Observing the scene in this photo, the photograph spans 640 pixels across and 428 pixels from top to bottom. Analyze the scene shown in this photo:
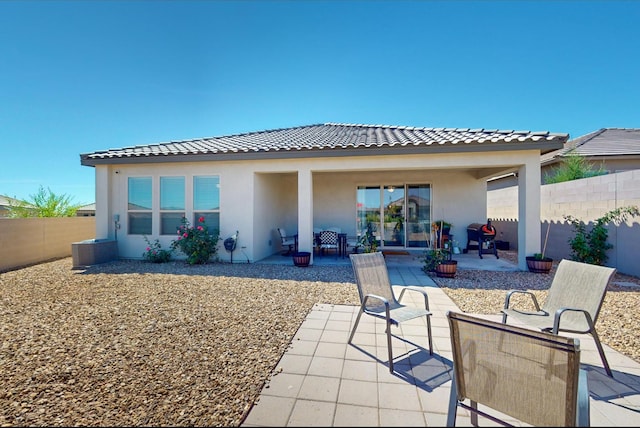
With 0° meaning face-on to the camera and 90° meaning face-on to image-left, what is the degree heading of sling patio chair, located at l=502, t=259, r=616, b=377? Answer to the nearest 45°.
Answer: approximately 45°

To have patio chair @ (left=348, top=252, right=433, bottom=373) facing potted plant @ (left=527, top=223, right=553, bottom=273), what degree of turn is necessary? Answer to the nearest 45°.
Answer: approximately 90° to its left

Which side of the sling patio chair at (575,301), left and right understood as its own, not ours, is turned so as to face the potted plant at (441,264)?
right

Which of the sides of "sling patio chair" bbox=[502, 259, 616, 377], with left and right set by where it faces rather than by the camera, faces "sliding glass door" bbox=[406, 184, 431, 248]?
right

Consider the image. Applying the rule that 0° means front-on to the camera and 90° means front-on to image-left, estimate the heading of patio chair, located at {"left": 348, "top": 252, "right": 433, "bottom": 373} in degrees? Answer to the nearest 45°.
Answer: approximately 315°

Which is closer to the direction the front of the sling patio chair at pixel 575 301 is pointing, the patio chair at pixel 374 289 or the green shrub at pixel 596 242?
the patio chair

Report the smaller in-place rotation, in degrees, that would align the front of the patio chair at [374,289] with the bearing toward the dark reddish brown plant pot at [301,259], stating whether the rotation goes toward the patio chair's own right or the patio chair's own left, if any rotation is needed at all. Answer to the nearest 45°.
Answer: approximately 180°

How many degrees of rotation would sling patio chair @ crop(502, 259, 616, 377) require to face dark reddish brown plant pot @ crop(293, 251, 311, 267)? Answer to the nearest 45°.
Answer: approximately 45° to its right

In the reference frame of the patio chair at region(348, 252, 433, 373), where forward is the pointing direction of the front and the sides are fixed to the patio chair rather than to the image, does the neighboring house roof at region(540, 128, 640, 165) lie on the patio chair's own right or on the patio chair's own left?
on the patio chair's own left

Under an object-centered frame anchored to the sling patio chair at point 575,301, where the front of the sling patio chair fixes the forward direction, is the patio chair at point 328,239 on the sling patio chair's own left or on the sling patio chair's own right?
on the sling patio chair's own right

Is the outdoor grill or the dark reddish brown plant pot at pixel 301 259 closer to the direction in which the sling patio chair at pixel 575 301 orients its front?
the dark reddish brown plant pot

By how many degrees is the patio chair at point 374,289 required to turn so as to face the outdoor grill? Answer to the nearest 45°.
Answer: approximately 90° to its left

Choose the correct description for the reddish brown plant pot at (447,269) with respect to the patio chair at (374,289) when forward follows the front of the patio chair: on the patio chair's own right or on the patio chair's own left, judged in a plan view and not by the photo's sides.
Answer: on the patio chair's own left

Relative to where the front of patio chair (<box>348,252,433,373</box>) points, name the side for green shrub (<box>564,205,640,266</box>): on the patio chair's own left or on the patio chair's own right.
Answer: on the patio chair's own left
